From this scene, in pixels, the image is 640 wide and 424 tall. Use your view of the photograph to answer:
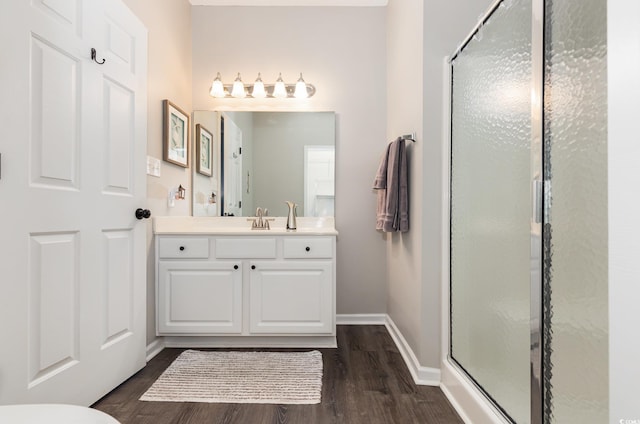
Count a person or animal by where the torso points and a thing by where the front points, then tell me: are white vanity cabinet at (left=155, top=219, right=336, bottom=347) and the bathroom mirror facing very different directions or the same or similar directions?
same or similar directions

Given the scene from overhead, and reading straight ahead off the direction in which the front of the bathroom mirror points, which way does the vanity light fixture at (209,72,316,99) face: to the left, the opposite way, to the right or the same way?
the same way

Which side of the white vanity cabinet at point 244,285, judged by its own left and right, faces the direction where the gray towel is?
left

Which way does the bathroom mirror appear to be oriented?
toward the camera

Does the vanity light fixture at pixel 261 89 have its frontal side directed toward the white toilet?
yes

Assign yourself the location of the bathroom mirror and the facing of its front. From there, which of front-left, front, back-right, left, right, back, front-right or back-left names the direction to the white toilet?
front

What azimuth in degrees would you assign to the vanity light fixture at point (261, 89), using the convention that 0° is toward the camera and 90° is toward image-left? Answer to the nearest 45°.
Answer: approximately 0°

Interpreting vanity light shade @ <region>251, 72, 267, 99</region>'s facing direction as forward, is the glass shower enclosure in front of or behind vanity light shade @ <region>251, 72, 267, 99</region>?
in front
